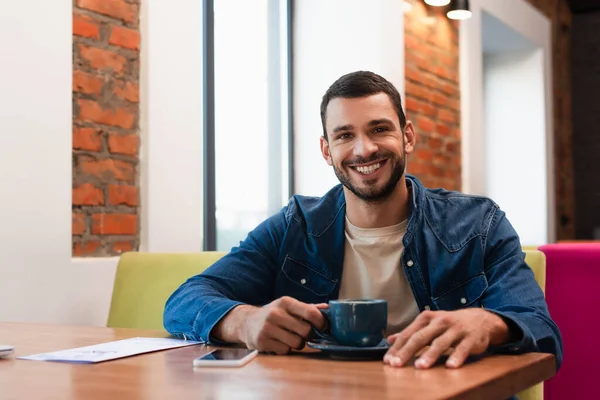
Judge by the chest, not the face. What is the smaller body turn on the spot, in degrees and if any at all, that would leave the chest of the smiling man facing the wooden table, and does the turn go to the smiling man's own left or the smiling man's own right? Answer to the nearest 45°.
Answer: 0° — they already face it

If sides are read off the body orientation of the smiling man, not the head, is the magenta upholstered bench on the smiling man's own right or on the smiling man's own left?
on the smiling man's own left

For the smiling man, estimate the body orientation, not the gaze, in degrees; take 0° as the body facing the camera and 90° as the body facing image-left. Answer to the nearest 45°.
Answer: approximately 0°

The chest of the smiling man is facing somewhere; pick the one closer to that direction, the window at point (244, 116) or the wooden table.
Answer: the wooden table

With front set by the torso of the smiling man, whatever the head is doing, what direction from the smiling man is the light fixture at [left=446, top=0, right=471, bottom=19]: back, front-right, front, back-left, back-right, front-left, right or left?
back

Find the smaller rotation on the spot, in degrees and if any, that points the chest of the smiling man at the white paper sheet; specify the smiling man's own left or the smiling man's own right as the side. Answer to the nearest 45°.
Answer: approximately 45° to the smiling man's own right

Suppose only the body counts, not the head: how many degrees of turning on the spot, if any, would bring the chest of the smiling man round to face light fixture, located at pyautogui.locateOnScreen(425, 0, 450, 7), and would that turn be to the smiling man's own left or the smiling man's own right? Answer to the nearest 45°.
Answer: approximately 180°

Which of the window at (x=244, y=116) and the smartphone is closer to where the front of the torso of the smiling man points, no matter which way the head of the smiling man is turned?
the smartphone
